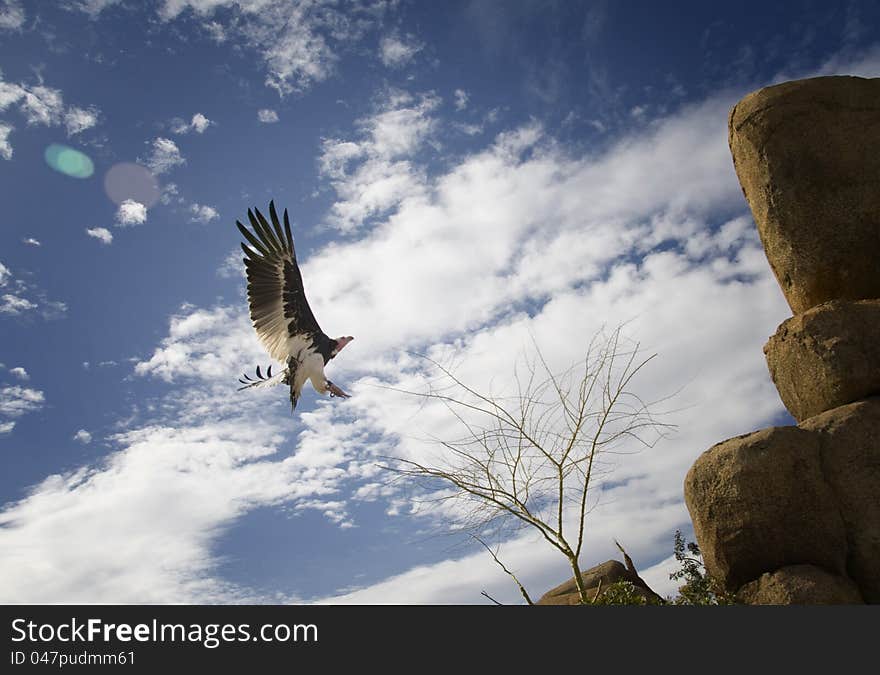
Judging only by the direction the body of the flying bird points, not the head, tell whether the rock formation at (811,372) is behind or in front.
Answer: in front

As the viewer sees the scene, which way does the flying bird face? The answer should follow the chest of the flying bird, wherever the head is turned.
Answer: to the viewer's right

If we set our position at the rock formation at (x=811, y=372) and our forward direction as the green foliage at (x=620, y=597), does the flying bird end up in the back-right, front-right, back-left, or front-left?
front-left

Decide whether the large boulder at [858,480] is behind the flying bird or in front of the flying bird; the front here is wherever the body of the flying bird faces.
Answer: in front

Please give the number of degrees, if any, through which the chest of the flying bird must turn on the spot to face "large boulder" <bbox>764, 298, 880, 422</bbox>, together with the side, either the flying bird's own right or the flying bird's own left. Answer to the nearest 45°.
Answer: approximately 45° to the flying bird's own right

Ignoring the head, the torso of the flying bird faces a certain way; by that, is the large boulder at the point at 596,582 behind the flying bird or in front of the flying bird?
in front

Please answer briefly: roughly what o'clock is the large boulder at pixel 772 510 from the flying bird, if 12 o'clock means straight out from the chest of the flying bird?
The large boulder is roughly at 1 o'clock from the flying bird.

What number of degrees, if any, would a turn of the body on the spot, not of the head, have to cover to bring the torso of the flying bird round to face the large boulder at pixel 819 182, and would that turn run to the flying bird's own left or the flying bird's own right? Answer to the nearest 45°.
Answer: approximately 45° to the flying bird's own right
